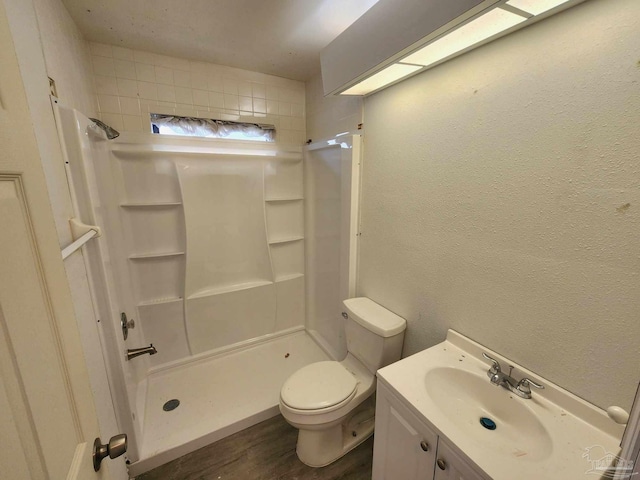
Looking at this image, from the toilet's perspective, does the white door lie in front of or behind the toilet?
in front

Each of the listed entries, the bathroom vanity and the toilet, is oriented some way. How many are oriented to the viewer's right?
0

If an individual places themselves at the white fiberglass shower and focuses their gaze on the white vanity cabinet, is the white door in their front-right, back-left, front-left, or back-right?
front-right

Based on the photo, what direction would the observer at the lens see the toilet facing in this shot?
facing the viewer and to the left of the viewer

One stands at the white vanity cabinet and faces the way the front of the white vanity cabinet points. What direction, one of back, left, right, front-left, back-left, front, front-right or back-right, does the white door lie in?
front

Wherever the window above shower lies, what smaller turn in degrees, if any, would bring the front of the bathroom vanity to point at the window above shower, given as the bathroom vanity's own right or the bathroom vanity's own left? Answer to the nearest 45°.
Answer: approximately 45° to the bathroom vanity's own right

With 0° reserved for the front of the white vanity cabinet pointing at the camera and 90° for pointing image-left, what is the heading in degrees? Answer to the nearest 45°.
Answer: approximately 45°

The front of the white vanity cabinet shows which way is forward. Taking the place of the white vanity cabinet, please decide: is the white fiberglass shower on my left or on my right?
on my right

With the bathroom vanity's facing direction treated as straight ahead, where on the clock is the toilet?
The toilet is roughly at 2 o'clock from the bathroom vanity.

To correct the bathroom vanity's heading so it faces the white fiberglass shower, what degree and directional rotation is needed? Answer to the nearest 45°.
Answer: approximately 45° to its right
